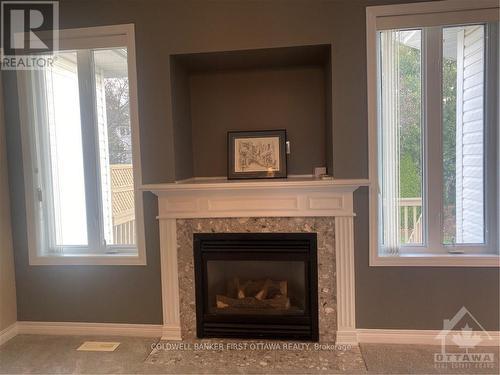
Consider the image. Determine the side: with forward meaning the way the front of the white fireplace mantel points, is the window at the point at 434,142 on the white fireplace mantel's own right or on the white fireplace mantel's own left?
on the white fireplace mantel's own left

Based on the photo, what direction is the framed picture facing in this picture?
toward the camera

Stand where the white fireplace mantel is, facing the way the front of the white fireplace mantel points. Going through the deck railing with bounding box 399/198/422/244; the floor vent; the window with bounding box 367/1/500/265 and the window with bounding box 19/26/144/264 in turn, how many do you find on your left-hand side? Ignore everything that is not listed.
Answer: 2

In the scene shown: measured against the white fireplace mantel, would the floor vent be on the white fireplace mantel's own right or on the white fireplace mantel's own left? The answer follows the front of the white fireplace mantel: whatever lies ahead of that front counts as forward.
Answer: on the white fireplace mantel's own right

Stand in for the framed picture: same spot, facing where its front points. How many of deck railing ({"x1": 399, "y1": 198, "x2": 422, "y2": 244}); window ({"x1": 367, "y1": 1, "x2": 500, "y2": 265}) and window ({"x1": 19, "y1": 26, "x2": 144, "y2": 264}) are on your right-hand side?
1

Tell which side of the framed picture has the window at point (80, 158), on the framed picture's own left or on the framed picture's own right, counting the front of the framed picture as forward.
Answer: on the framed picture's own right

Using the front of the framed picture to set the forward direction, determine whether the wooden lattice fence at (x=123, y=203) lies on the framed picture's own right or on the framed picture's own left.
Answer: on the framed picture's own right
